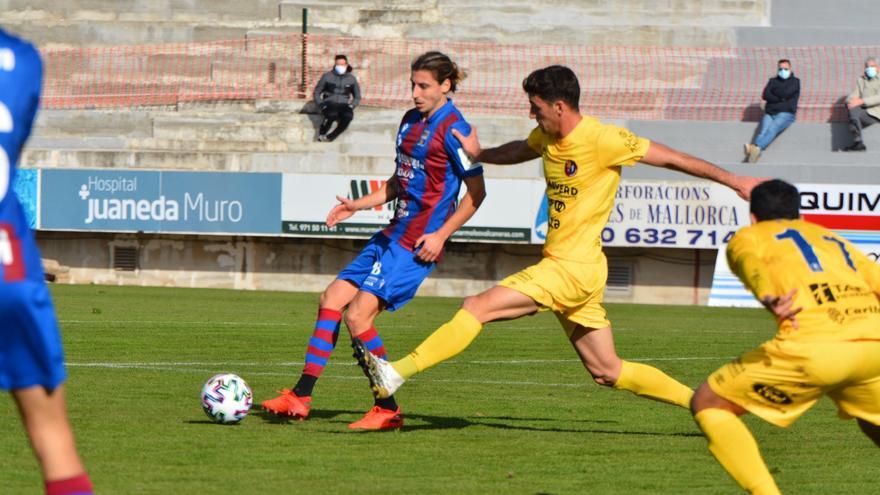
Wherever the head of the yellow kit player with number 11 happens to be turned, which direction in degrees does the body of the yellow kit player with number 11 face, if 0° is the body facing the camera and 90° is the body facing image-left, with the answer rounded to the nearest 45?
approximately 135°

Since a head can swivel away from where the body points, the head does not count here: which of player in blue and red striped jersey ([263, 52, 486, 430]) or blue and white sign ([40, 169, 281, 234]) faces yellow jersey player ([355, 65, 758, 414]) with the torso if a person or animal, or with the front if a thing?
the blue and white sign

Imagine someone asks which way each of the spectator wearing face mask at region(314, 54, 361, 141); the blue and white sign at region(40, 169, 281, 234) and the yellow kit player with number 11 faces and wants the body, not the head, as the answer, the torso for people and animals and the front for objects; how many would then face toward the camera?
2

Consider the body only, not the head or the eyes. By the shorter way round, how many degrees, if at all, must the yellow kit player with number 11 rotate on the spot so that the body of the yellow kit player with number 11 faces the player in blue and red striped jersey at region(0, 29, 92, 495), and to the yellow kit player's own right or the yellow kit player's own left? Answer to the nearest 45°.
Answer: approximately 90° to the yellow kit player's own left

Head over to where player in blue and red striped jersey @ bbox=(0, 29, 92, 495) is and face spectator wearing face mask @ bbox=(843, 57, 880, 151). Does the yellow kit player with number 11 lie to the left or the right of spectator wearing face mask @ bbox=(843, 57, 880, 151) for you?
right

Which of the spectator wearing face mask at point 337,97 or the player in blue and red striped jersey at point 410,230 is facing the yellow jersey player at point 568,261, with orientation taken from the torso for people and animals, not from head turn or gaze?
the spectator wearing face mask
